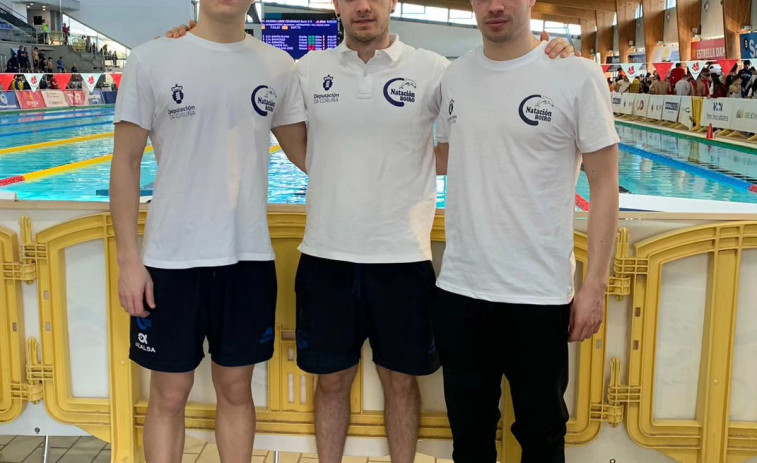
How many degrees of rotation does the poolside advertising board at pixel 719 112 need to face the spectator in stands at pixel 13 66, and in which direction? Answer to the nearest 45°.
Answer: approximately 45° to its right

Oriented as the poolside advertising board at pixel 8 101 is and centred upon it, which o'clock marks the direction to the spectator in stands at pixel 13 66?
The spectator in stands is roughly at 6 o'clock from the poolside advertising board.

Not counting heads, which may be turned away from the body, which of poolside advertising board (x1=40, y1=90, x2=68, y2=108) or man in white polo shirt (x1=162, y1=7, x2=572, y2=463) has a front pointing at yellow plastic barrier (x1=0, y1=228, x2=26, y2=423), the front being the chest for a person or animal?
the poolside advertising board

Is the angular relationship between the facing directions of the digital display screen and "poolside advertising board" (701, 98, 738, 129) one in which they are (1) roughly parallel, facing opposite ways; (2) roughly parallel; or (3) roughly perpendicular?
roughly perpendicular

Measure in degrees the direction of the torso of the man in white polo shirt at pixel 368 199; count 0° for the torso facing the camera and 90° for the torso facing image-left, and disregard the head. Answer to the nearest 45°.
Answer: approximately 0°

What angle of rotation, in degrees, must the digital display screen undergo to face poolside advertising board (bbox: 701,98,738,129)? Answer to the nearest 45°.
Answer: approximately 90° to its left

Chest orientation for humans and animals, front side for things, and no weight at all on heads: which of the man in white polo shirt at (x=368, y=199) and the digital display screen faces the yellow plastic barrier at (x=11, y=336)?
the digital display screen

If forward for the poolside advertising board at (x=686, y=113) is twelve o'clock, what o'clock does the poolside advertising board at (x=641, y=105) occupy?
the poolside advertising board at (x=641, y=105) is roughly at 4 o'clock from the poolside advertising board at (x=686, y=113).

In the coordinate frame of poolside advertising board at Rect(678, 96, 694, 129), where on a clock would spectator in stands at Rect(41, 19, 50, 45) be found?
The spectator in stands is roughly at 2 o'clock from the poolside advertising board.

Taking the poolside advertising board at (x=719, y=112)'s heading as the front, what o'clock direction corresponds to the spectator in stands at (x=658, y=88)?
The spectator in stands is roughly at 4 o'clock from the poolside advertising board.

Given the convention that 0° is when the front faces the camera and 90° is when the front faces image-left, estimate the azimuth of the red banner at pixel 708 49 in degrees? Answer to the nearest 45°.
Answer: approximately 45°

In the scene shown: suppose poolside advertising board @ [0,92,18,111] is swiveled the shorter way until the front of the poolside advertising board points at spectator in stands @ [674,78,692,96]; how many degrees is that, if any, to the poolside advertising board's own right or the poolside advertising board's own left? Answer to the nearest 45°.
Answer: approximately 45° to the poolside advertising board's own left

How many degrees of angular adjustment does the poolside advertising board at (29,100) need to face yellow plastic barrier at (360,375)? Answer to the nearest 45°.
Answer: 0° — it already faces it
